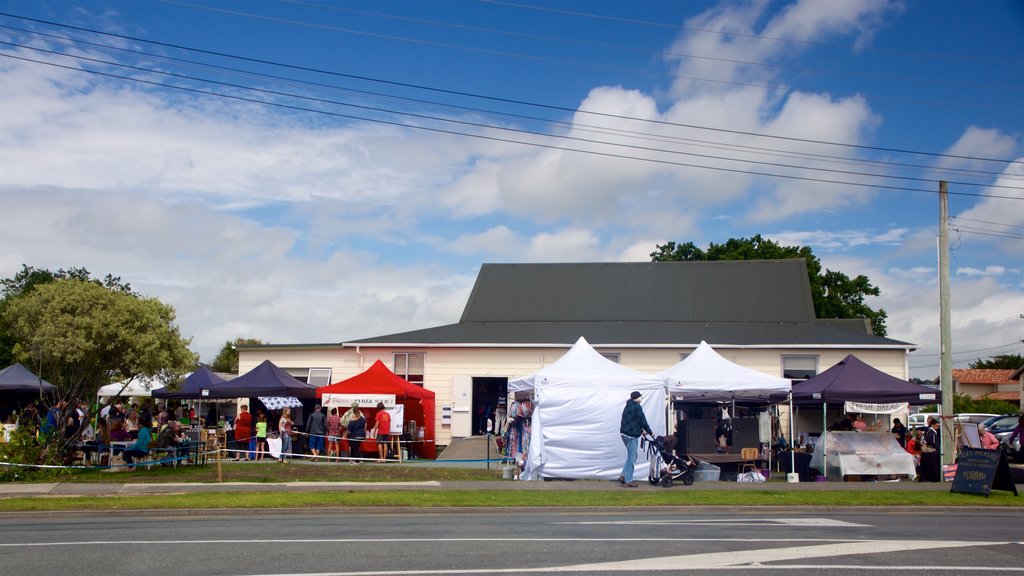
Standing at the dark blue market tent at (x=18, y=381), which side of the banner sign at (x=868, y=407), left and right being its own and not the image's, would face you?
right

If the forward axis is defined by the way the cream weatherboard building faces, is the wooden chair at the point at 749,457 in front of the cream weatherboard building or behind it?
in front

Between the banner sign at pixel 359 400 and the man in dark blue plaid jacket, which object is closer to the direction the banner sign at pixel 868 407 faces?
the man in dark blue plaid jacket

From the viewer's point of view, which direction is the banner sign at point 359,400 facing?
toward the camera

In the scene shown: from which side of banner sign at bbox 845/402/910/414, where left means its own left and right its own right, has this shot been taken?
front

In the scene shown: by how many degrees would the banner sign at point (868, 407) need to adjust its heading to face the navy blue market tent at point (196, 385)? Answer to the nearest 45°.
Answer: approximately 90° to its right

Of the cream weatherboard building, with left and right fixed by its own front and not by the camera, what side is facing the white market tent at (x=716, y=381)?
front

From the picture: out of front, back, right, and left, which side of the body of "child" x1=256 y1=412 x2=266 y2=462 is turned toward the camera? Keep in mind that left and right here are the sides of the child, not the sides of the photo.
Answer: back
